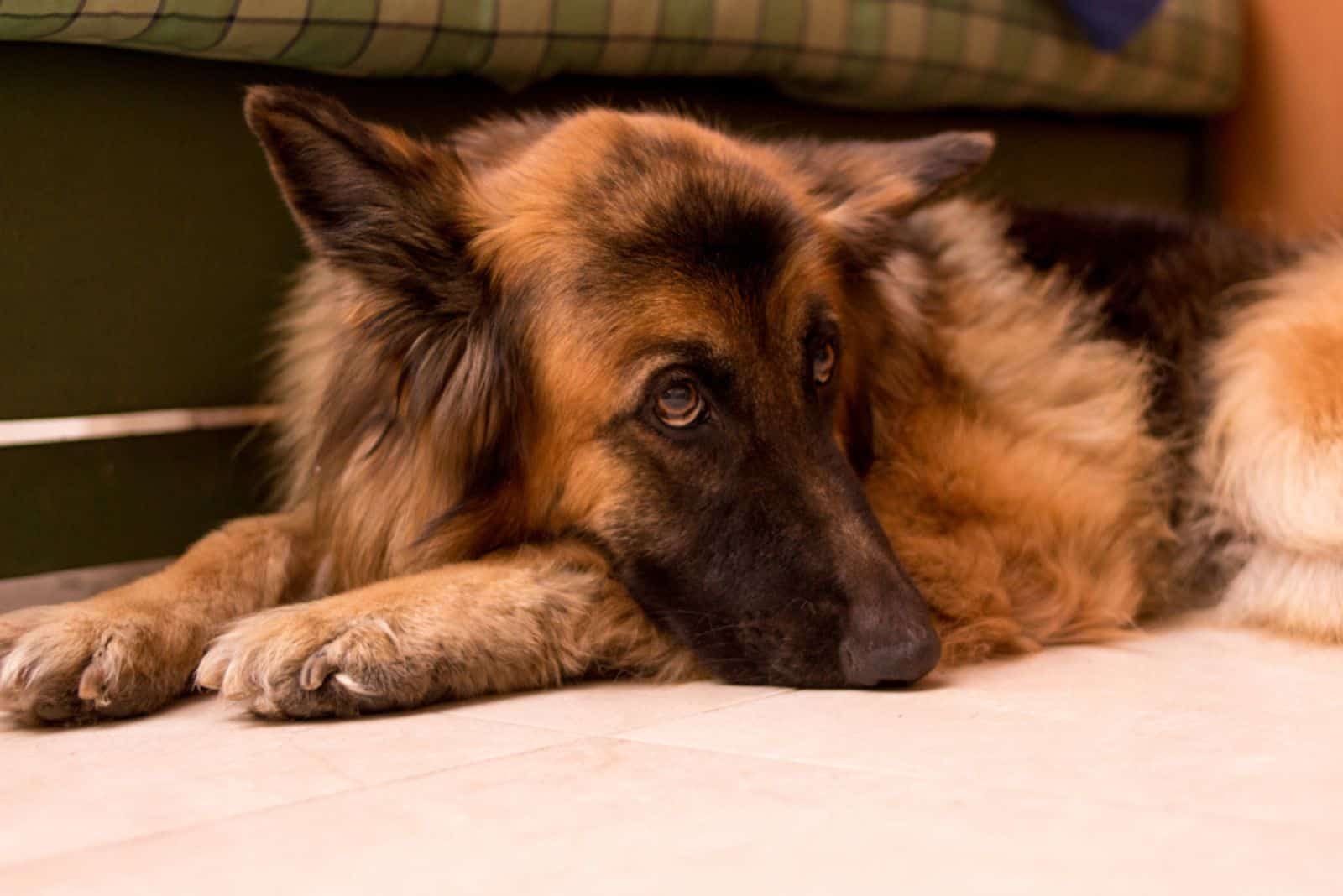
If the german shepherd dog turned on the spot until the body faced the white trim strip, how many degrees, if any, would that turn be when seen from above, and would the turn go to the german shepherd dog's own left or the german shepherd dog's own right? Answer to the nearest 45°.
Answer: approximately 90° to the german shepherd dog's own right

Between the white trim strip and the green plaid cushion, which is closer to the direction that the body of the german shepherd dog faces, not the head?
the white trim strip

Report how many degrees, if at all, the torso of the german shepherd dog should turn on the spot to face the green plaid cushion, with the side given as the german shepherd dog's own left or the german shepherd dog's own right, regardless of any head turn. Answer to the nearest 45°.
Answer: approximately 135° to the german shepherd dog's own right

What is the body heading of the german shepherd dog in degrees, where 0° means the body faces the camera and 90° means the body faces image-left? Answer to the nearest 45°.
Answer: approximately 45°
